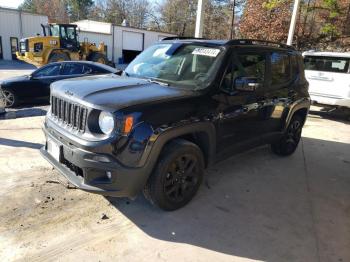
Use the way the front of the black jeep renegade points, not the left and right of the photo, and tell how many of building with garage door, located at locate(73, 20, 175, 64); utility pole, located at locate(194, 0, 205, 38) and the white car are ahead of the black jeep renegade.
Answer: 0

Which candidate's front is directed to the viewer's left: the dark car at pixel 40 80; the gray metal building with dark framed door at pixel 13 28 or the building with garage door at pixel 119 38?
the dark car

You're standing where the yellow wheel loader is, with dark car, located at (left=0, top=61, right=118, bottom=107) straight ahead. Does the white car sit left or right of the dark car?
left

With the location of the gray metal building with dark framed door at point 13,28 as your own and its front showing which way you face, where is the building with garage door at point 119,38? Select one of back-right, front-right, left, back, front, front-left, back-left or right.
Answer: front-left

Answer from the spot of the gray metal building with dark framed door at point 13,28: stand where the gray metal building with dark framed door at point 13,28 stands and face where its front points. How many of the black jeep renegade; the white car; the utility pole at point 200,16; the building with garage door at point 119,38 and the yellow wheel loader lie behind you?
0

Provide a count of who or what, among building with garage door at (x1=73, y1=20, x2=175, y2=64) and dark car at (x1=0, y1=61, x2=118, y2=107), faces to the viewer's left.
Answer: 1

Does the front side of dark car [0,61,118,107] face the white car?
no

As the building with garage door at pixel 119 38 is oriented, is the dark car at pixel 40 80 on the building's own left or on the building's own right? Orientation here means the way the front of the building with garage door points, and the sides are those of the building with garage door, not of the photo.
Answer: on the building's own right

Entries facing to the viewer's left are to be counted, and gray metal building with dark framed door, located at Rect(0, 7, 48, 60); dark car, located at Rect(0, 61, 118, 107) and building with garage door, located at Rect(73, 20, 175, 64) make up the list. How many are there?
1

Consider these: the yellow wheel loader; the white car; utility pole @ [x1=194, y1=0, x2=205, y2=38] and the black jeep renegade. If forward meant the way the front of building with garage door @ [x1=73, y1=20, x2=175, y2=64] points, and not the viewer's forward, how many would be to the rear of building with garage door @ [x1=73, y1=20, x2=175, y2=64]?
0

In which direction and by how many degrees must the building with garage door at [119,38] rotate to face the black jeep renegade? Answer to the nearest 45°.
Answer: approximately 45° to its right

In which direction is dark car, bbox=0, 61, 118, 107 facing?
to the viewer's left

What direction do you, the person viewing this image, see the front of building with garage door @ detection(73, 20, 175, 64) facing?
facing the viewer and to the right of the viewer

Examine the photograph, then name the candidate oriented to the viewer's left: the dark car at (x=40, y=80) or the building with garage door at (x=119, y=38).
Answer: the dark car

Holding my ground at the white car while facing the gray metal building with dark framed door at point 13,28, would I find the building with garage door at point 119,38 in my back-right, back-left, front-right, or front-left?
front-right

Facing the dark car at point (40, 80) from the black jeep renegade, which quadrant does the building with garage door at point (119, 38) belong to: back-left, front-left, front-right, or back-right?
front-right

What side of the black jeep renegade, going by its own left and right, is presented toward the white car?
back
